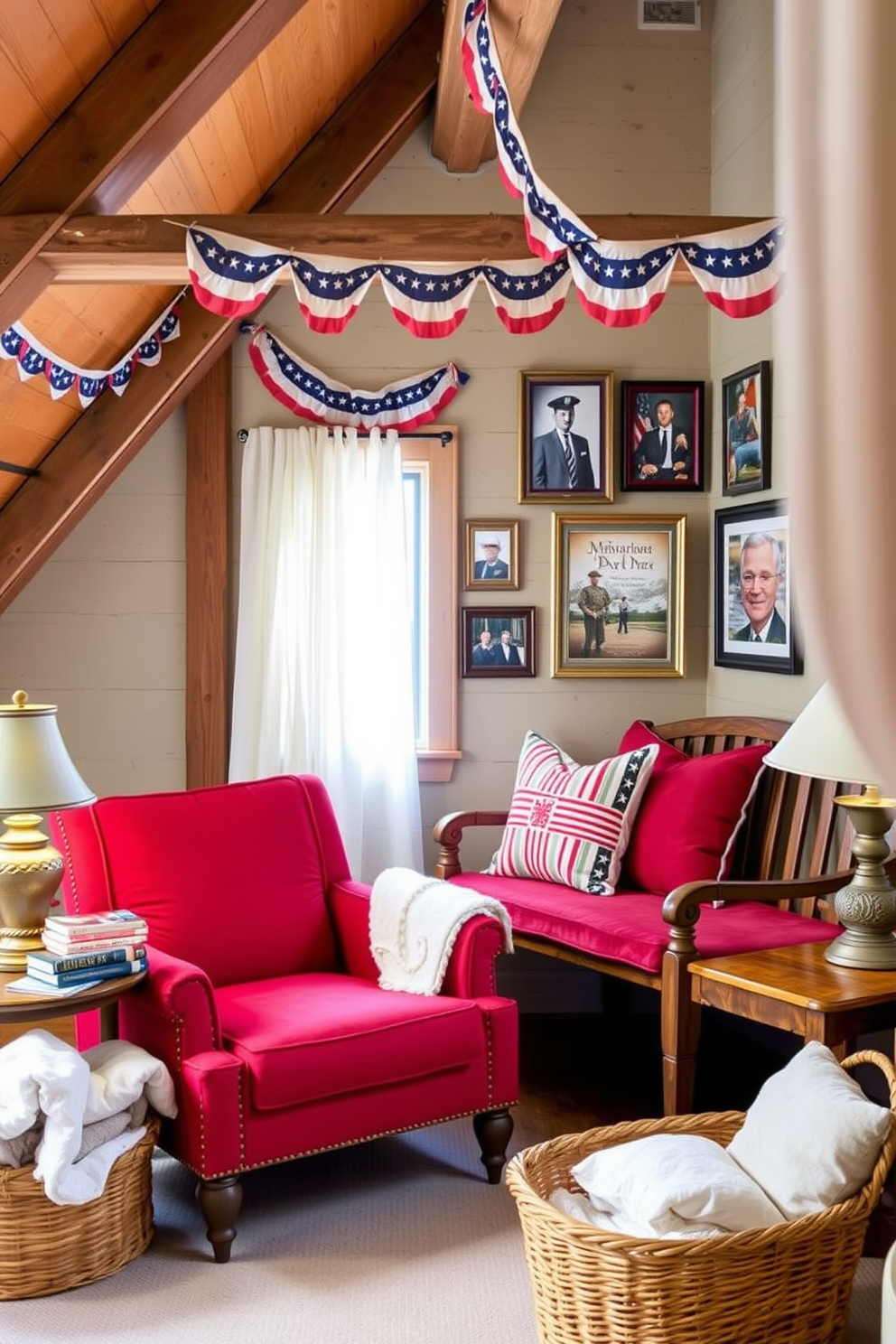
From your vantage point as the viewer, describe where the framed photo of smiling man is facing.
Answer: facing the viewer and to the left of the viewer

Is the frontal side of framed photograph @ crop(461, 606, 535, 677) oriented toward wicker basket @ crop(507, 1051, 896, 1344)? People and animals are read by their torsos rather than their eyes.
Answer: yes

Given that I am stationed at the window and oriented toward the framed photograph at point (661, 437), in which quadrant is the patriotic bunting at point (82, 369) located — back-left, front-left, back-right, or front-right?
back-right

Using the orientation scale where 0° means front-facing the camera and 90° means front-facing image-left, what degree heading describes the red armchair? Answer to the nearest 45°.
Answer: approximately 315°

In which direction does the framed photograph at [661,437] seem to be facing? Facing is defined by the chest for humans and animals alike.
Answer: toward the camera

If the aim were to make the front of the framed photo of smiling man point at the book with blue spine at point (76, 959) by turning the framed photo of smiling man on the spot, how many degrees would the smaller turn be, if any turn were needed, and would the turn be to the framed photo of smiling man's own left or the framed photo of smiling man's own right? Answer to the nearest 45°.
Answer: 0° — it already faces it

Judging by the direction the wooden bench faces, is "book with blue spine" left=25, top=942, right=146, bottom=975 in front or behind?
in front

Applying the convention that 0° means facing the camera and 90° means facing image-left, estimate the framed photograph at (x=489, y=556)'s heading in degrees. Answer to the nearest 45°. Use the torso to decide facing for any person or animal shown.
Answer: approximately 0°

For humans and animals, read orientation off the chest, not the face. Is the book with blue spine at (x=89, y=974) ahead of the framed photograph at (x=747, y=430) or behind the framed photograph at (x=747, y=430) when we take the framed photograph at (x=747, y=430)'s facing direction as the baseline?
ahead

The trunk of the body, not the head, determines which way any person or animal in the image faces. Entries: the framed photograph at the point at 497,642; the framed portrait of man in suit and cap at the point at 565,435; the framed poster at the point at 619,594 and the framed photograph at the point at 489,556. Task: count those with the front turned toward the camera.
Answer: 4

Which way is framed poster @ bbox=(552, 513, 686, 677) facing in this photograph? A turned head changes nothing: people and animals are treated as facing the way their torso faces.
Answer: toward the camera

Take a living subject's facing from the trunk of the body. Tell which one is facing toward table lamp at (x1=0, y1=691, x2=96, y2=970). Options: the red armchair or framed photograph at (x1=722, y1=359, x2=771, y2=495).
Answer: the framed photograph

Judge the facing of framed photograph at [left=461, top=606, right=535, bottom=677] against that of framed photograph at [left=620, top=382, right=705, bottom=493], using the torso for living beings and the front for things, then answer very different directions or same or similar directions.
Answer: same or similar directions

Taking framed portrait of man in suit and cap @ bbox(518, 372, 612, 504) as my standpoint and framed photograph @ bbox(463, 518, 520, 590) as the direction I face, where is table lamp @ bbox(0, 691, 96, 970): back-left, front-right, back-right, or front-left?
front-left

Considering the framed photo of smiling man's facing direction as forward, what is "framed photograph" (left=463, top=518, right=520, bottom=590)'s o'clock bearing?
The framed photograph is roughly at 2 o'clock from the framed photo of smiling man.

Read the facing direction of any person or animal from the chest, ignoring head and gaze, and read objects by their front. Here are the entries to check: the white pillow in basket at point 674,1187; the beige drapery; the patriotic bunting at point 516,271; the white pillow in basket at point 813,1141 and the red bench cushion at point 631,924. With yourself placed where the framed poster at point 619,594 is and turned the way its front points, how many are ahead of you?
5

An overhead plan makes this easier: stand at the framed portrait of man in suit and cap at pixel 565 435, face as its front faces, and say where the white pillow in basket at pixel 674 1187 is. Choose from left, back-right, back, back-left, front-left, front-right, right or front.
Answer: front

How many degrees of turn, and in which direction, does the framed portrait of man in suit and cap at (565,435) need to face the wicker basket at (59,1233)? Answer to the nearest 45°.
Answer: approximately 45° to its right
